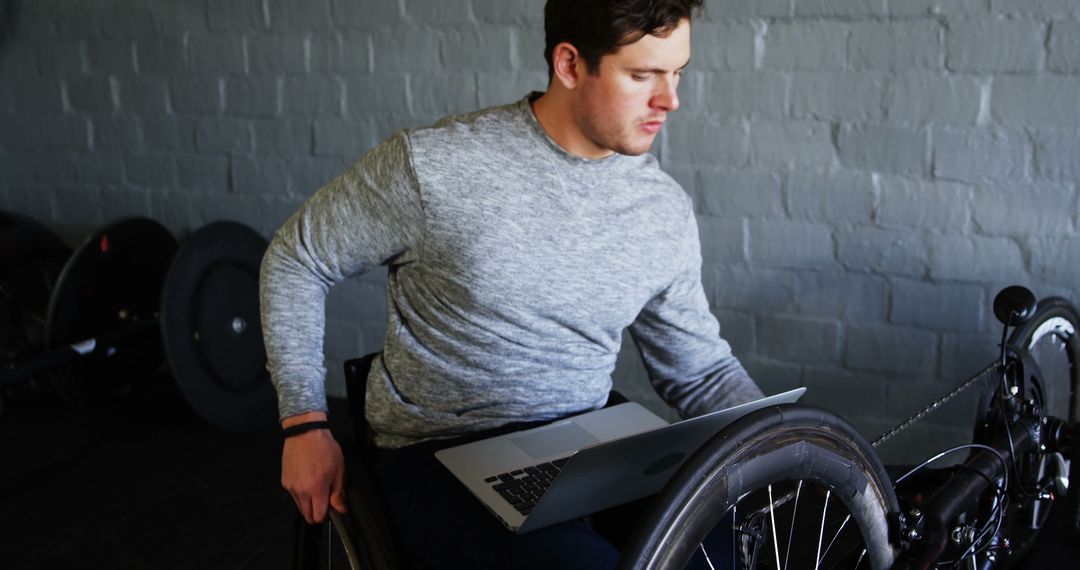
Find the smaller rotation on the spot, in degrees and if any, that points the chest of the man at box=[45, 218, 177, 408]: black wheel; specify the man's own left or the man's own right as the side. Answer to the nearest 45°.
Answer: approximately 180°

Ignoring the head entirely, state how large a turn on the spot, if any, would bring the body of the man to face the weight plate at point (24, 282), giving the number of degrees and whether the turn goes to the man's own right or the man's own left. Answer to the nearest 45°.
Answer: approximately 180°

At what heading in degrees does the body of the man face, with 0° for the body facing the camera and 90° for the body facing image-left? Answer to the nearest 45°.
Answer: approximately 315°

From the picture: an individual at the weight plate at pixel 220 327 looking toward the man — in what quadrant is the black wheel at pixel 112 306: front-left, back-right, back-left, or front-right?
back-right

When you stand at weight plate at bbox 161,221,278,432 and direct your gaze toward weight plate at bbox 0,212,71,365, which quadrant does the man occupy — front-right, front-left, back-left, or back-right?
back-left

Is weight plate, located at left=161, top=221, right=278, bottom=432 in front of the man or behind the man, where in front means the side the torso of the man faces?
behind
